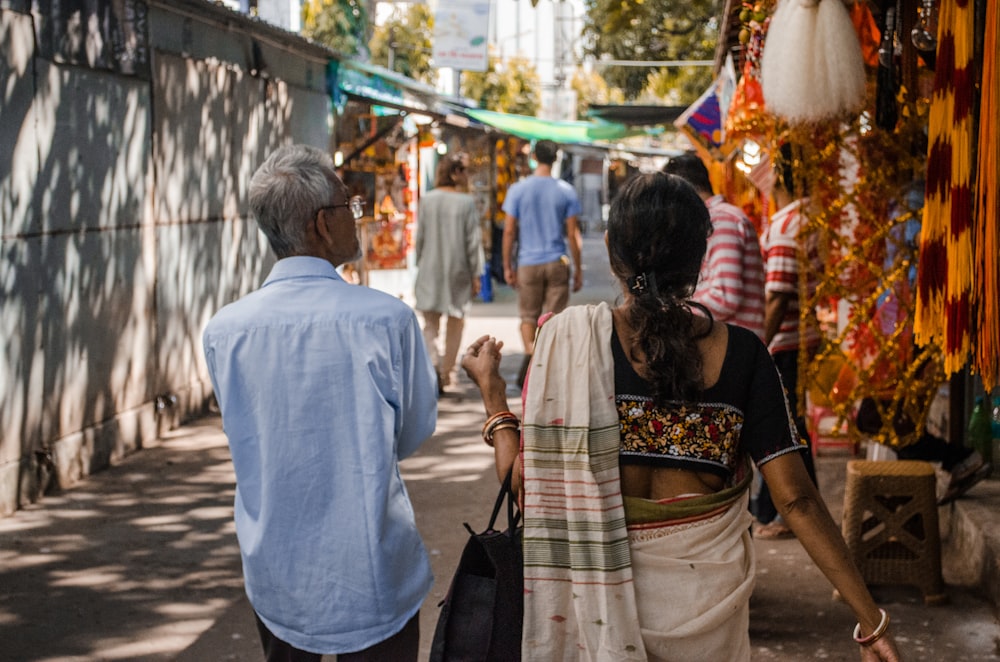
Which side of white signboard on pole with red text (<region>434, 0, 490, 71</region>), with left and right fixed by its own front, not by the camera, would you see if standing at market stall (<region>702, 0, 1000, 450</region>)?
front

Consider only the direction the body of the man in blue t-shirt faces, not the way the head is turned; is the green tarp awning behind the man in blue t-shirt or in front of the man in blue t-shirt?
in front

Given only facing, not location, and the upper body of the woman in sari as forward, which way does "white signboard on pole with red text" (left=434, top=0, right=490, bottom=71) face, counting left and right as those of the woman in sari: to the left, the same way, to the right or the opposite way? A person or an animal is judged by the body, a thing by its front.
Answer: the opposite way

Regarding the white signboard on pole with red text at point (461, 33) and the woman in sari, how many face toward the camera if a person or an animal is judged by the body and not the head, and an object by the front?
1

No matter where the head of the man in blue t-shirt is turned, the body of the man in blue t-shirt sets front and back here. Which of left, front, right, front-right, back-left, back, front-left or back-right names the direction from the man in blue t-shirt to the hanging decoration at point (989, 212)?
back

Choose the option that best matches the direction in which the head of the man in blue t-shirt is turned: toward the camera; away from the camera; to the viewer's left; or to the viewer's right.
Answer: away from the camera

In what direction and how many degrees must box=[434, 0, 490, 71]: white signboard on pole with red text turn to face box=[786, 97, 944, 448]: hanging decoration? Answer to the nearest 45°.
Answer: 0° — it already faces it

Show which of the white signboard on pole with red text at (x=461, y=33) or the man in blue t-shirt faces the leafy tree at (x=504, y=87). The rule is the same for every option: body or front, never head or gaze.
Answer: the man in blue t-shirt

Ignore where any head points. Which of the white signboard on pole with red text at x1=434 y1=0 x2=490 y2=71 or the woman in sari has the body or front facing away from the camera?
the woman in sari

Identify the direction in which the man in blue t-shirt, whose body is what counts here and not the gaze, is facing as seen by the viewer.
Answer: away from the camera

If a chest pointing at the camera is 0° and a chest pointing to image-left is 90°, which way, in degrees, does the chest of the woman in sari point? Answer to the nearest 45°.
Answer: approximately 180°
